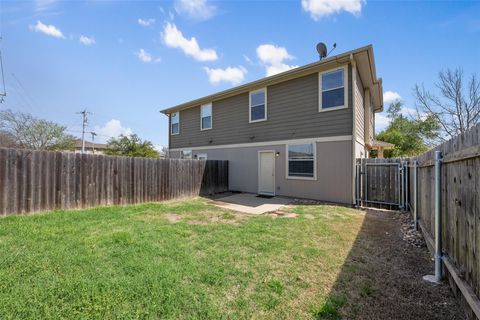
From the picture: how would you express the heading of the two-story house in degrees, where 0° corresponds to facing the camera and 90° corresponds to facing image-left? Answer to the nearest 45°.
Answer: approximately 225°

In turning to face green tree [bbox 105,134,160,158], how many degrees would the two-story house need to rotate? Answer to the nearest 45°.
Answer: approximately 90° to its left

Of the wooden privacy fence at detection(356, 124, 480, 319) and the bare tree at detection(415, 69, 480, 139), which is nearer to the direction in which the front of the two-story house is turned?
the bare tree

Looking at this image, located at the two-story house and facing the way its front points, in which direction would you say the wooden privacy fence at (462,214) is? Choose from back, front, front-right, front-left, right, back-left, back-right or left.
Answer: back-right

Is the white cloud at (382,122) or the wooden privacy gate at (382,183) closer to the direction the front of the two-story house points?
the white cloud

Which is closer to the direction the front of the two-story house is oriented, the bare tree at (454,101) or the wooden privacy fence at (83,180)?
the bare tree

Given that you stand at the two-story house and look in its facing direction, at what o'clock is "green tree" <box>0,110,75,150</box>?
The green tree is roughly at 8 o'clock from the two-story house.

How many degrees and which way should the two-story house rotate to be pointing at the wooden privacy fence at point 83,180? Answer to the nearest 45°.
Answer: approximately 180°
